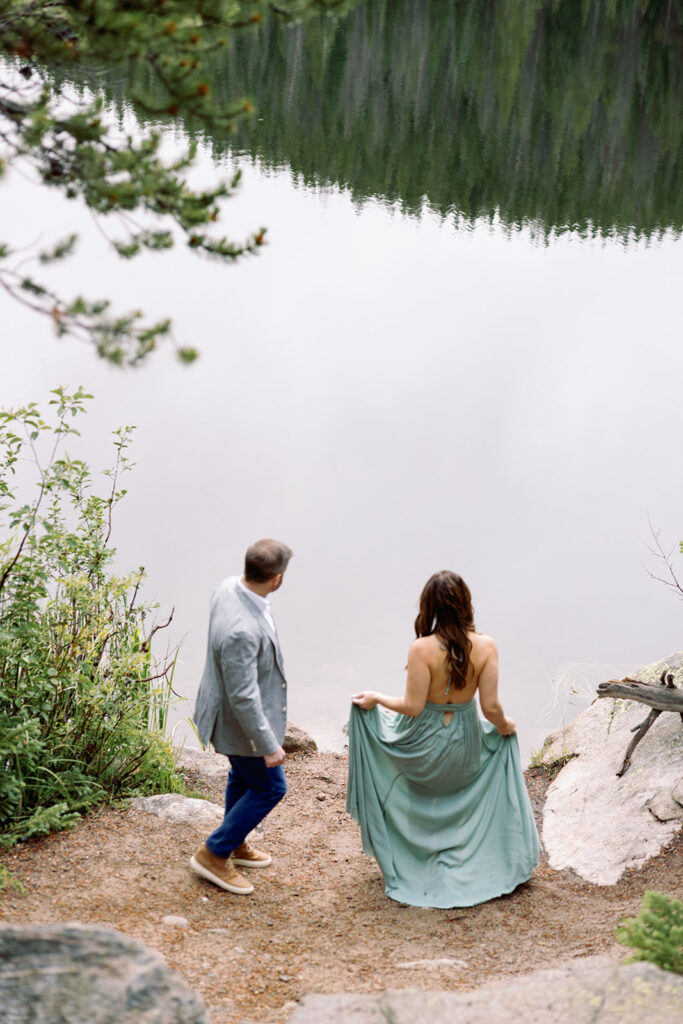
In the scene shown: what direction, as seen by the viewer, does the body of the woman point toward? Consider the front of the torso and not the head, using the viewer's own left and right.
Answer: facing away from the viewer

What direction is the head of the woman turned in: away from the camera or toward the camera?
away from the camera

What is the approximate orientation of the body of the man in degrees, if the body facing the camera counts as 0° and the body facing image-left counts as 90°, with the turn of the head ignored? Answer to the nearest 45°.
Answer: approximately 270°

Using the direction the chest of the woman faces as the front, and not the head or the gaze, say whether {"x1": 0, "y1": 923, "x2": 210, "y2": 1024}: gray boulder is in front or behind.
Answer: behind

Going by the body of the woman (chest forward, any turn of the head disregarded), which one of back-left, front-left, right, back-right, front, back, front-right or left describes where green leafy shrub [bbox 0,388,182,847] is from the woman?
left

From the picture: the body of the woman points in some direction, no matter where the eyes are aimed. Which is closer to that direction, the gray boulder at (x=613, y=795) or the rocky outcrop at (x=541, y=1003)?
the gray boulder

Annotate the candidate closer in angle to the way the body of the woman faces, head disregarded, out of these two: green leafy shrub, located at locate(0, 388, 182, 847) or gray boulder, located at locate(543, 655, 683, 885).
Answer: the gray boulder

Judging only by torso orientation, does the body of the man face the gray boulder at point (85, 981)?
no

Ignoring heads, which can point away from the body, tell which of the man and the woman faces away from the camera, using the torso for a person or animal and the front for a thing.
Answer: the woman

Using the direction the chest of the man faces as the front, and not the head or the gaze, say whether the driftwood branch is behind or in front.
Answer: in front

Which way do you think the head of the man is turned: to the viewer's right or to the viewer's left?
to the viewer's right
